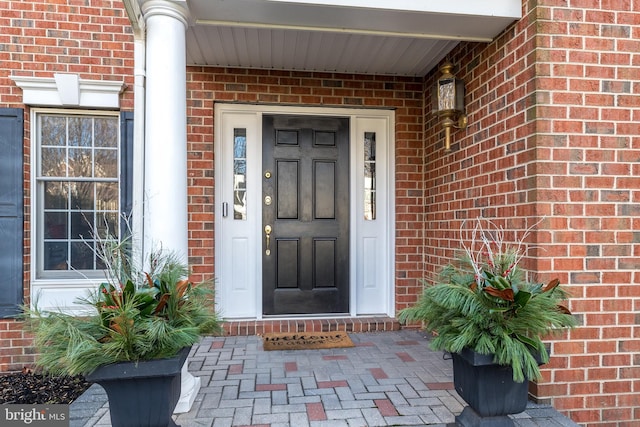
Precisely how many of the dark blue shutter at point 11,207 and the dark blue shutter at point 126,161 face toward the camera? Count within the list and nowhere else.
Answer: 2

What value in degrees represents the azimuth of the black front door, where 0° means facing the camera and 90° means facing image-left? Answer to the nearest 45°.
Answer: approximately 0°

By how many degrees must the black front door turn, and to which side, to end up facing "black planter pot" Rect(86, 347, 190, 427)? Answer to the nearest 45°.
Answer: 0° — it already faces it

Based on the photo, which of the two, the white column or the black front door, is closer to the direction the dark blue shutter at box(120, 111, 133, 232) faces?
the white column
